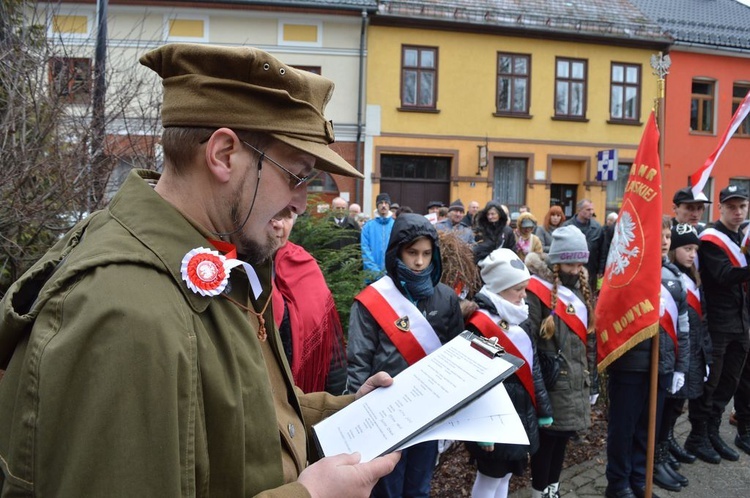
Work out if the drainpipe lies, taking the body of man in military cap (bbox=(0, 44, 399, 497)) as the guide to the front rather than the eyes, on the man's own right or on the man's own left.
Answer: on the man's own left

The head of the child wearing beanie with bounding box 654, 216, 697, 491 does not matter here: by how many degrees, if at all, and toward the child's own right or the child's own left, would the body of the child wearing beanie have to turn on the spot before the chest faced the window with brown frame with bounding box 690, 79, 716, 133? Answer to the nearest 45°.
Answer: approximately 135° to the child's own left

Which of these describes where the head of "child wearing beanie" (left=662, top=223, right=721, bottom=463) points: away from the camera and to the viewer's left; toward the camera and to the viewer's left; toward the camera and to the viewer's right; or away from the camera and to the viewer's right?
toward the camera and to the viewer's left

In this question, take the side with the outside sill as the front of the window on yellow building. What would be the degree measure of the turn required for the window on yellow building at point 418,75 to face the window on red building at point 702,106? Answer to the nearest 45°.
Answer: approximately 90° to its left

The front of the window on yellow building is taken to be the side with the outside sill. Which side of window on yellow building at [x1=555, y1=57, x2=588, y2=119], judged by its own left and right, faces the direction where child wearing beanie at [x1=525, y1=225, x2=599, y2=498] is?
front

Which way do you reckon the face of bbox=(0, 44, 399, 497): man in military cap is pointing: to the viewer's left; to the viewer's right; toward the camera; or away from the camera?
to the viewer's right

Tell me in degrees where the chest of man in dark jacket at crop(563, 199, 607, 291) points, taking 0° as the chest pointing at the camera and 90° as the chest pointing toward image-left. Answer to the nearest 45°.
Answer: approximately 315°

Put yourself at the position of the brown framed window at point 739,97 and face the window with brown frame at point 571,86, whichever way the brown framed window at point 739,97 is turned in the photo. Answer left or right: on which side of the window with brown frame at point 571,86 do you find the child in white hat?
left

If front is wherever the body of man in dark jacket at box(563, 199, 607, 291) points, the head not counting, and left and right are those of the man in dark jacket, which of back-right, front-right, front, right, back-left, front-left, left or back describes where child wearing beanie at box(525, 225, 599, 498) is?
front-right

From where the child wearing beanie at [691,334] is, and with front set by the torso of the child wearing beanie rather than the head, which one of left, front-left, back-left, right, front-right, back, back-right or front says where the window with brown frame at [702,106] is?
back-left

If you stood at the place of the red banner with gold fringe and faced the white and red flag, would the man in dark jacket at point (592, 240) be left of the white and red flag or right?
left

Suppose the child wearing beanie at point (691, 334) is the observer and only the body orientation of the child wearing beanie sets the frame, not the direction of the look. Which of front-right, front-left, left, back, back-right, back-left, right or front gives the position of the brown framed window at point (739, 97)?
back-left

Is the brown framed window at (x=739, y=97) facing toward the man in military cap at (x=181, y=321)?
yes

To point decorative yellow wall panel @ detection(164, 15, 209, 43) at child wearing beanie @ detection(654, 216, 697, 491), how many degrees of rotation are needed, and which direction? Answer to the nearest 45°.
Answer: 0° — it already faces them
